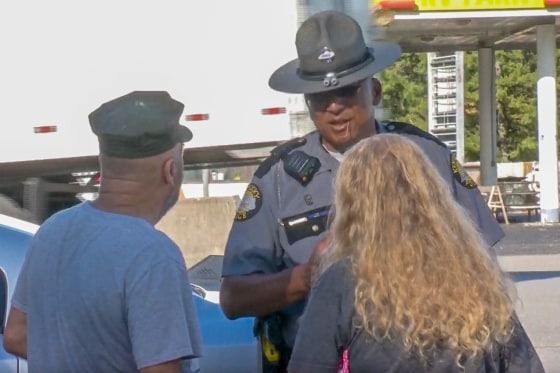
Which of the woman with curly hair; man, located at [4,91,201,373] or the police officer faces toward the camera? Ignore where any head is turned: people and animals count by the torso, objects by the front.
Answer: the police officer

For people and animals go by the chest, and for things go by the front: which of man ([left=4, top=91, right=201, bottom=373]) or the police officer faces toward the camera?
the police officer

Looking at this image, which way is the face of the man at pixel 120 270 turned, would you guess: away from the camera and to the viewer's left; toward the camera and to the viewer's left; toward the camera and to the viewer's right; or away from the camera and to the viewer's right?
away from the camera and to the viewer's right

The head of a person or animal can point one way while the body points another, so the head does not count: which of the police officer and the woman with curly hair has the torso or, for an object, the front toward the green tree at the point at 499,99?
the woman with curly hair

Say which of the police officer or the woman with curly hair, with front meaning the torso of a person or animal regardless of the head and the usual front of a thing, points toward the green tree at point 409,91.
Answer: the woman with curly hair

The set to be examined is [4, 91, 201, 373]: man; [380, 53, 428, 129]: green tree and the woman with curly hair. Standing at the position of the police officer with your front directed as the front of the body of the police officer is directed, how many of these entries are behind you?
1

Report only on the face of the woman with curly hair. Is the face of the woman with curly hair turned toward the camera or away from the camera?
away from the camera

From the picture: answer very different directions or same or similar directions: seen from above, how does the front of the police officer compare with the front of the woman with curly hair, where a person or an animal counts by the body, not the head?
very different directions

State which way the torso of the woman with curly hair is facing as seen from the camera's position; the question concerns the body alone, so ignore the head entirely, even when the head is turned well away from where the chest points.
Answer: away from the camera

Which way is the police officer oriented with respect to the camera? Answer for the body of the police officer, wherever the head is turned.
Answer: toward the camera

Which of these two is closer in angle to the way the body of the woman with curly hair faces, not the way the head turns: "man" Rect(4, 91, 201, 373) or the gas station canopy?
the gas station canopy

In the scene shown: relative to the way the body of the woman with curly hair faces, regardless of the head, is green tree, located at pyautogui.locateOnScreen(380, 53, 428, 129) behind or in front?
in front

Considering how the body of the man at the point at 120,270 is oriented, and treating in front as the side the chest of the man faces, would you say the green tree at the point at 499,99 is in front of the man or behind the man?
in front

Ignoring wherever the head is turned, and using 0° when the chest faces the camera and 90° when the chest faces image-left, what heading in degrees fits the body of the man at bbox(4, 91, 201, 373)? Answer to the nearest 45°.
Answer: approximately 225°

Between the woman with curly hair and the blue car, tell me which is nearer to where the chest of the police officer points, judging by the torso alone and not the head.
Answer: the woman with curly hair

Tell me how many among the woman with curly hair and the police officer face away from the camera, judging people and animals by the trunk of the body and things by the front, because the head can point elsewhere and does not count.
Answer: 1

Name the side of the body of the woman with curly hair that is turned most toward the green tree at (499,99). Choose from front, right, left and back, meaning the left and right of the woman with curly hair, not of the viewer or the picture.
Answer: front
